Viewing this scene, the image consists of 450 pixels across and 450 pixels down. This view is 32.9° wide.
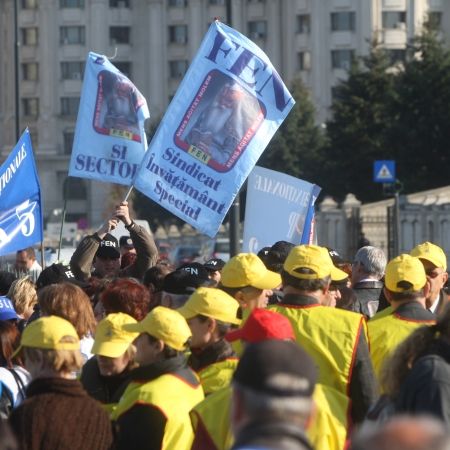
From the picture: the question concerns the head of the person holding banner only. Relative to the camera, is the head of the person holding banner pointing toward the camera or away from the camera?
toward the camera

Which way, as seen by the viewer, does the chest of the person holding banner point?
toward the camera
